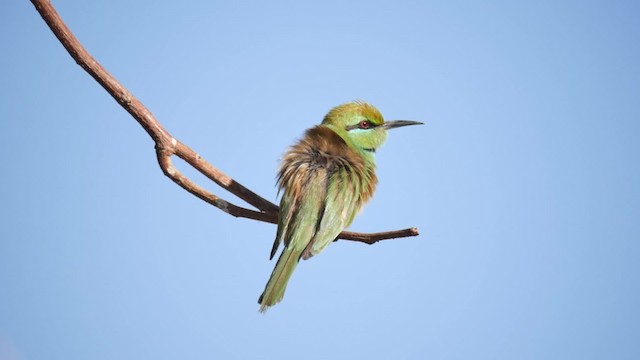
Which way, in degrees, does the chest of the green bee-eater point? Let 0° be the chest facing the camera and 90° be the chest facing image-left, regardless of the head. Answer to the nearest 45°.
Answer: approximately 225°
